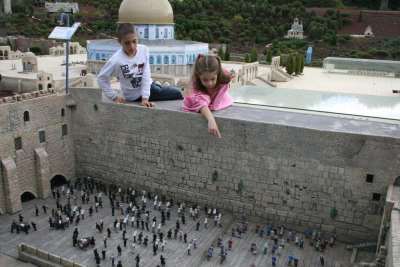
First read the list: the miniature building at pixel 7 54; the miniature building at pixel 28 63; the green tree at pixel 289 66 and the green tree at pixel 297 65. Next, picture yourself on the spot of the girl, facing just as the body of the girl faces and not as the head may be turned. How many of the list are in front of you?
0

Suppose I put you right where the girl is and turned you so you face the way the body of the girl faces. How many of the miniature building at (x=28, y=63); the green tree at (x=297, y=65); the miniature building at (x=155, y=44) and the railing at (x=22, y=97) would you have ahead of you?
0

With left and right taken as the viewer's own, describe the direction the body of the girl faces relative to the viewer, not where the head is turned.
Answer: facing the viewer

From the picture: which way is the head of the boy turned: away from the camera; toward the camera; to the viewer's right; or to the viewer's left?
toward the camera

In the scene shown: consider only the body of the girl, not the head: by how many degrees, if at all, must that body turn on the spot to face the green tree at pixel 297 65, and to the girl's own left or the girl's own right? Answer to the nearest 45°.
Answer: approximately 180°

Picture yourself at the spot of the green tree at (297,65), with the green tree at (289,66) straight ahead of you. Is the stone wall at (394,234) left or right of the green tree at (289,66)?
left

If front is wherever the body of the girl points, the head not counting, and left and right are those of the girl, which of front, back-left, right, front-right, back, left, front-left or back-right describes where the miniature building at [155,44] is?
back

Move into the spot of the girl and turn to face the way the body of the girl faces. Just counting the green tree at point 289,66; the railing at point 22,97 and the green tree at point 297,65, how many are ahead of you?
0

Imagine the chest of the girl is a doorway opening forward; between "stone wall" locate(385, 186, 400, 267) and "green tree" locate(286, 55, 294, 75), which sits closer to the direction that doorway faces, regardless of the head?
the stone wall

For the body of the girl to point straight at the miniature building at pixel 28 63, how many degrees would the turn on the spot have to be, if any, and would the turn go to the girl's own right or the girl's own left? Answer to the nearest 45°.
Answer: approximately 135° to the girl's own right

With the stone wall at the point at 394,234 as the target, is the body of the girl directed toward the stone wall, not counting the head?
no

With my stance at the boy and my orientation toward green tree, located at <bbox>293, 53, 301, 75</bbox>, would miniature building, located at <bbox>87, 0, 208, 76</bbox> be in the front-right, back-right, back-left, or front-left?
front-left

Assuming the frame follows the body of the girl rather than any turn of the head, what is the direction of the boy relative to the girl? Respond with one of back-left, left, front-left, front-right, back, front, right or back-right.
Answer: right

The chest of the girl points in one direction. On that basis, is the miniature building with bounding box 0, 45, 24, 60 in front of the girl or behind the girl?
behind

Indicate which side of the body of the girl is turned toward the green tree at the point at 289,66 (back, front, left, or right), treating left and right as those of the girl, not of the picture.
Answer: back
